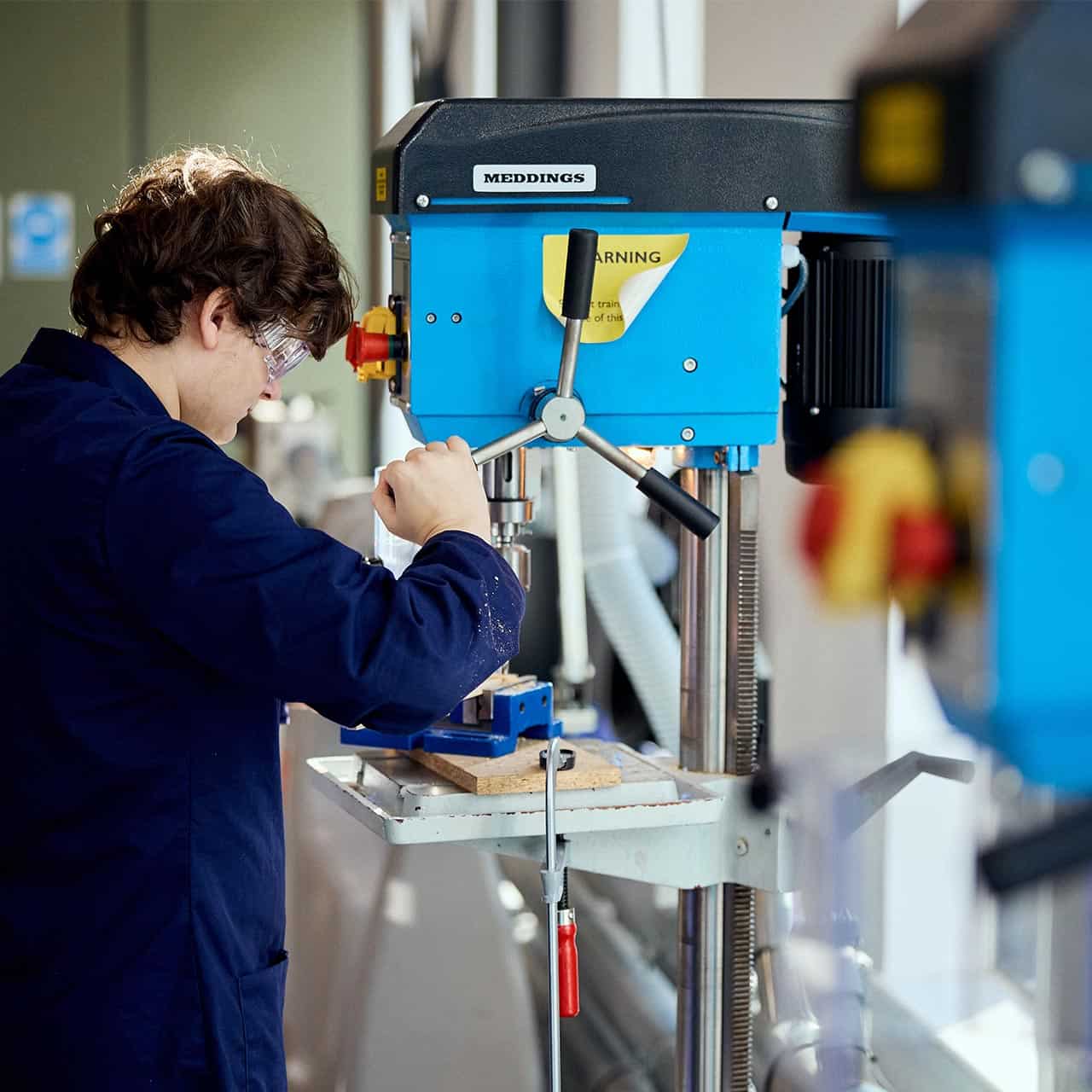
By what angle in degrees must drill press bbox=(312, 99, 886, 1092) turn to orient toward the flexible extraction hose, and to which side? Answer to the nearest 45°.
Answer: approximately 90° to its right

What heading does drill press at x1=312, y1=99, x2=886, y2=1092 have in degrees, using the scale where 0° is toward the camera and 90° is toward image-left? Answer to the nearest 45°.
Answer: approximately 90°
